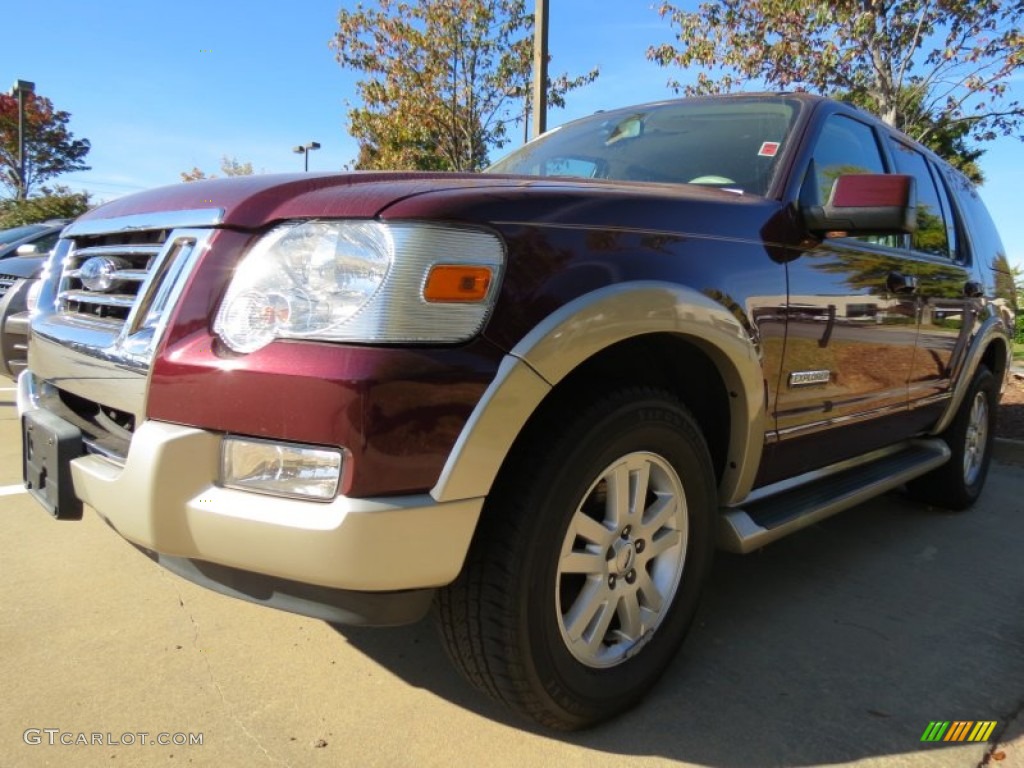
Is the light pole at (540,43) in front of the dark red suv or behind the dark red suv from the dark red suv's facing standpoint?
behind

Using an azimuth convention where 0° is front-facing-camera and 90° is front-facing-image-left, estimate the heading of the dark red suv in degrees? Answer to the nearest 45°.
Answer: approximately 45°

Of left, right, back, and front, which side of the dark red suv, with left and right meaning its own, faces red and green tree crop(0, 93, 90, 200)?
right

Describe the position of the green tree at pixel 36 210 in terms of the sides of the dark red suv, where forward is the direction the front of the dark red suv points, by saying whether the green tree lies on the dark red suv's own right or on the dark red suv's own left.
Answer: on the dark red suv's own right
